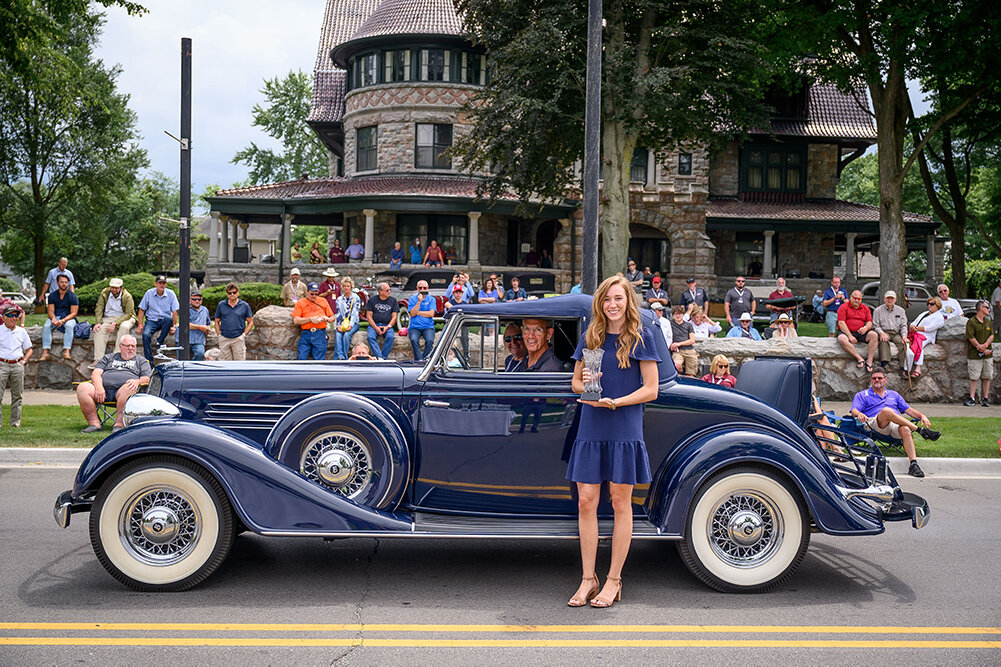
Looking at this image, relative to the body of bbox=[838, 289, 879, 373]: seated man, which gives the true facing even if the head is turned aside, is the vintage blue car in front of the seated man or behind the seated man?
in front

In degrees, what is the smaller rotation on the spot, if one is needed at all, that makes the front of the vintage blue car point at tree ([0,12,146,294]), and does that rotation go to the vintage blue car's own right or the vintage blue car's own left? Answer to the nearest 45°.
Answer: approximately 45° to the vintage blue car's own right

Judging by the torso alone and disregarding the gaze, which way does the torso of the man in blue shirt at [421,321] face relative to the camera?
toward the camera

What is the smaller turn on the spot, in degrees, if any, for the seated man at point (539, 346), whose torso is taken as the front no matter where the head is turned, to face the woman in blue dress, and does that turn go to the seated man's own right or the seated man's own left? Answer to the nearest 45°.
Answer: approximately 90° to the seated man's own left

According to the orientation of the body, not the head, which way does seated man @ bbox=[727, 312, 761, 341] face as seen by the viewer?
toward the camera

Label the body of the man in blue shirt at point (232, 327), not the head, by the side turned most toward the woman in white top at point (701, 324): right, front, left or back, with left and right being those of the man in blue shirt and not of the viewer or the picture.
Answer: left

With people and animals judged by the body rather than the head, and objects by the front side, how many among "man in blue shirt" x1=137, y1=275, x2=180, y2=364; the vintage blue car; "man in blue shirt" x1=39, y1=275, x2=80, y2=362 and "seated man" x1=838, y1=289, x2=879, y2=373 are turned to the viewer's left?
1

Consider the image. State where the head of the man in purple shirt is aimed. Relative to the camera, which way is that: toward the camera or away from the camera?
toward the camera

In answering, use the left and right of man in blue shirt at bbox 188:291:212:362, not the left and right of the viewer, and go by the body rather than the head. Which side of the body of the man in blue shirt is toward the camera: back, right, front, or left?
front

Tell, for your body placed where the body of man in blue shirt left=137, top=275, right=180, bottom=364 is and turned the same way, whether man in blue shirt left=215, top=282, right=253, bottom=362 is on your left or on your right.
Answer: on your left

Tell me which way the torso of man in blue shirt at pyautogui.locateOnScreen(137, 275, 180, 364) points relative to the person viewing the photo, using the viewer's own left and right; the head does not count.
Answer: facing the viewer

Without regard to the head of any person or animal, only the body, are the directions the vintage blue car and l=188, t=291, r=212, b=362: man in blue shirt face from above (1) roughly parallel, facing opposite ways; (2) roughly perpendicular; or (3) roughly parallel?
roughly perpendicular

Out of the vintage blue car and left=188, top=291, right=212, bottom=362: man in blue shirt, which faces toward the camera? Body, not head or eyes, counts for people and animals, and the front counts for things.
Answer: the man in blue shirt

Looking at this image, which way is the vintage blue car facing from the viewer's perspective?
to the viewer's left
